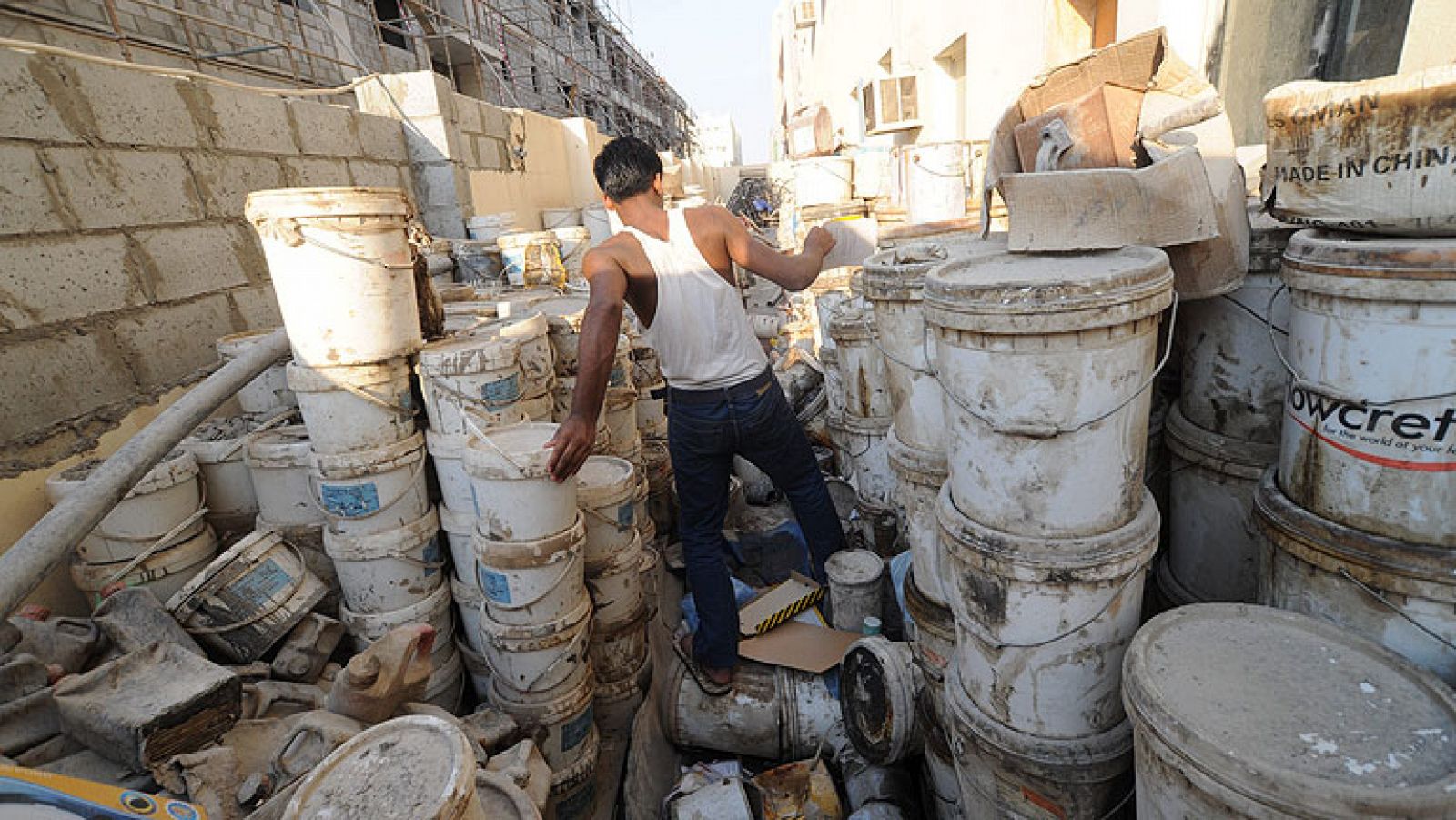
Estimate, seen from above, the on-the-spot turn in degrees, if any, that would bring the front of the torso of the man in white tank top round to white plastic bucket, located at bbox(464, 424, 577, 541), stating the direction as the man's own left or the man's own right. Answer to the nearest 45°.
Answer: approximately 135° to the man's own left

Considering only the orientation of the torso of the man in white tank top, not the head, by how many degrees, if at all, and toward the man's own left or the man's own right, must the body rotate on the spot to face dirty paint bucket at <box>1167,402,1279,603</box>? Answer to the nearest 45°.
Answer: approximately 135° to the man's own right

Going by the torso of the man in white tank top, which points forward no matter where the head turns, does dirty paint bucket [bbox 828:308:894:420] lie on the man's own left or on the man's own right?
on the man's own right

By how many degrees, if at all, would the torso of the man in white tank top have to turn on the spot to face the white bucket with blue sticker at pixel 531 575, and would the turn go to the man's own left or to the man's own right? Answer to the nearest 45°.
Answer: approximately 135° to the man's own left

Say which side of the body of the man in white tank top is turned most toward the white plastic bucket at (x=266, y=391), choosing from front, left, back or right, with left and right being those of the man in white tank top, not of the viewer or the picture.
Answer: left

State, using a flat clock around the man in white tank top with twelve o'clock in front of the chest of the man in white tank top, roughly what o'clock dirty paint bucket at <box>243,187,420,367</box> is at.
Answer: The dirty paint bucket is roughly at 9 o'clock from the man in white tank top.

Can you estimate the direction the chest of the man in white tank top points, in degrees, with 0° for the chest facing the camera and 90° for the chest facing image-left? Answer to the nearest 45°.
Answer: approximately 180°

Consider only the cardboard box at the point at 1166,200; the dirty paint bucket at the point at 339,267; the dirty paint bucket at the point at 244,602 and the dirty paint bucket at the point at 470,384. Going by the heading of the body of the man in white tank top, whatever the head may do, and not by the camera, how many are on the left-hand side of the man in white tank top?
3

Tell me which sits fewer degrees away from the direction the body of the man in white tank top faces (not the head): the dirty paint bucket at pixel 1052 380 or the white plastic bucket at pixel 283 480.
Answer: the white plastic bucket

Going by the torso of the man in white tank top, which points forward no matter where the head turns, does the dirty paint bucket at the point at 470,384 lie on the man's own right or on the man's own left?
on the man's own left

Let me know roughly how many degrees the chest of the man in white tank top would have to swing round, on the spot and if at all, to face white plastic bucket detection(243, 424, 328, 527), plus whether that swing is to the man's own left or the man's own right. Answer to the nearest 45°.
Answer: approximately 90° to the man's own left
